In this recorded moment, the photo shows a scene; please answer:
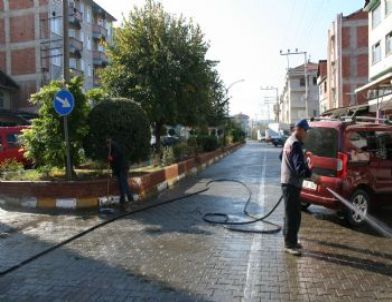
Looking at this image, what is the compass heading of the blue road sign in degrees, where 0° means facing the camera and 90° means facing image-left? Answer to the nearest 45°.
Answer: approximately 0°

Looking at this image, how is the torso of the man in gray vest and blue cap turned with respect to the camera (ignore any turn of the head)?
to the viewer's right

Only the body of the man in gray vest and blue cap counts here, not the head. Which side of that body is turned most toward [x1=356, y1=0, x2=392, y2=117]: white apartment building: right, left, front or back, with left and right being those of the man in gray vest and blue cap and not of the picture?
left

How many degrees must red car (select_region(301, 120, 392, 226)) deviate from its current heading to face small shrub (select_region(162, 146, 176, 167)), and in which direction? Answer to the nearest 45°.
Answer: approximately 90° to its left

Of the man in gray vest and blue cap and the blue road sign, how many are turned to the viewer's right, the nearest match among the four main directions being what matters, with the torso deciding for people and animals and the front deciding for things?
1

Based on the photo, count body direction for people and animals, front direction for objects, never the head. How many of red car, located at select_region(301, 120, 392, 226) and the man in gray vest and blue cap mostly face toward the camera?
0

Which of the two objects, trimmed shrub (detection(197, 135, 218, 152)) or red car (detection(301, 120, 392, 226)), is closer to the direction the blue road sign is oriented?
the red car

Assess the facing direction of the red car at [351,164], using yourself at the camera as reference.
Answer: facing away from the viewer and to the right of the viewer

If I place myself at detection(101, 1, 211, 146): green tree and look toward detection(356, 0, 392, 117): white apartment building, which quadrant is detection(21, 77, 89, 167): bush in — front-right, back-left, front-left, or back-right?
back-right

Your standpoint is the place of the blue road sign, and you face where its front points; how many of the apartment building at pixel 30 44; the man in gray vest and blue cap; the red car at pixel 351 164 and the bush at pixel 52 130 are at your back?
2

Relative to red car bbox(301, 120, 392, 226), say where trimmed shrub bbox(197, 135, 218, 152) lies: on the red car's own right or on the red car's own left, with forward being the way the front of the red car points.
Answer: on the red car's own left

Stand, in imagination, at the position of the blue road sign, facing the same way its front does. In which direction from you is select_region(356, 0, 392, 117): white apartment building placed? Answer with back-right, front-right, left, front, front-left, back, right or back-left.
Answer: back-left

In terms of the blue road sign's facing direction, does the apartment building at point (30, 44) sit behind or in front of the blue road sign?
behind
